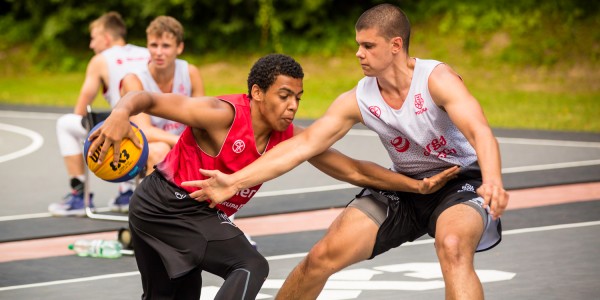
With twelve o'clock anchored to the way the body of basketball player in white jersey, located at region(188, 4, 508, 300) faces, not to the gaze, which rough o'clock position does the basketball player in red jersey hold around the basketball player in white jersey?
The basketball player in red jersey is roughly at 1 o'clock from the basketball player in white jersey.

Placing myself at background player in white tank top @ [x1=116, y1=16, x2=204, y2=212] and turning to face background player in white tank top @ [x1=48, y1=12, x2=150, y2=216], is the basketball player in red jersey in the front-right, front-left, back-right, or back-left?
back-left

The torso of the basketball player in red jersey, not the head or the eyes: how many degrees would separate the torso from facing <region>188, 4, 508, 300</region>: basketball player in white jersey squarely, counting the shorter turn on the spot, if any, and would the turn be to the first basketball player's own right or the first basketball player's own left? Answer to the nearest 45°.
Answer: approximately 45° to the first basketball player's own left

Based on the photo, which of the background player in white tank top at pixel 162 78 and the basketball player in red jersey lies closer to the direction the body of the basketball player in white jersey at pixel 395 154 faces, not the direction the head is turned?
the basketball player in red jersey

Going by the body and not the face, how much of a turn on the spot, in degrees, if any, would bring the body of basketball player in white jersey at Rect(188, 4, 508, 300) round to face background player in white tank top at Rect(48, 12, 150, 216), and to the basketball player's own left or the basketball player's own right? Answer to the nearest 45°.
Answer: approximately 90° to the basketball player's own right

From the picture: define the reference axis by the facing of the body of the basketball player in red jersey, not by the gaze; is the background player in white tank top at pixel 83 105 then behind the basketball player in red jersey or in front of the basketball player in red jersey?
behind

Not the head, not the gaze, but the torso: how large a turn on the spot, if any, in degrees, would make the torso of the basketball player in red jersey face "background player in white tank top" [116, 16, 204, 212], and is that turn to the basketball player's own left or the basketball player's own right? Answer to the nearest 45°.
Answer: approximately 135° to the basketball player's own left

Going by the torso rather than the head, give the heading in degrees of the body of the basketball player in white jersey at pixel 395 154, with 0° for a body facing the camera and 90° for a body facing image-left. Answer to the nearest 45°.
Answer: approximately 45°

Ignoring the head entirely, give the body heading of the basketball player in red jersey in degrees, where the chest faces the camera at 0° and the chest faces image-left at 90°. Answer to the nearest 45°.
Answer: approximately 315°

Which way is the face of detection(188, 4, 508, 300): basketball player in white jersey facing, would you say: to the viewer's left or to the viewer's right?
to the viewer's left

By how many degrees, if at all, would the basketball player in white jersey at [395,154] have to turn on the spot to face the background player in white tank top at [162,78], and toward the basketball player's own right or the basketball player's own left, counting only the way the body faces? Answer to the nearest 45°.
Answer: approximately 90° to the basketball player's own right
